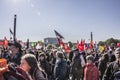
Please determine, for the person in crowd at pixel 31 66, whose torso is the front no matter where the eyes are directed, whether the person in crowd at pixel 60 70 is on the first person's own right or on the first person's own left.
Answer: on the first person's own right

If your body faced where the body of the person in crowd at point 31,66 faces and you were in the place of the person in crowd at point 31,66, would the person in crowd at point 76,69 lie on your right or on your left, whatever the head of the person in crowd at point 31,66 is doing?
on your right
